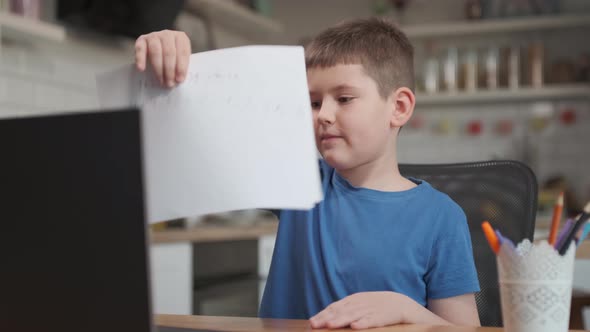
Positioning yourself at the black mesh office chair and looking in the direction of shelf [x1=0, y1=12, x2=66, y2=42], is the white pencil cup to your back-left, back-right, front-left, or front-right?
back-left

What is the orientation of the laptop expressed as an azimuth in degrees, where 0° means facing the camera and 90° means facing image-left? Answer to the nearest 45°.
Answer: approximately 225°

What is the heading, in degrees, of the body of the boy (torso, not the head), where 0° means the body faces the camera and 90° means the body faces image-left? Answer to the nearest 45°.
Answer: approximately 45°

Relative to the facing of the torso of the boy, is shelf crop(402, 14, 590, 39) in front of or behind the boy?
behind

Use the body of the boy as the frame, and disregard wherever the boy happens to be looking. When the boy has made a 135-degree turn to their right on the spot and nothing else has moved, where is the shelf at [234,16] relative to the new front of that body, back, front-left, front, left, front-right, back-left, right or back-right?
front

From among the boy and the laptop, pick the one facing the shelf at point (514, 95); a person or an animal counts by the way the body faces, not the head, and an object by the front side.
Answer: the laptop

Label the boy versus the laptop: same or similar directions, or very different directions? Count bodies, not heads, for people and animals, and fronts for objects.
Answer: very different directions

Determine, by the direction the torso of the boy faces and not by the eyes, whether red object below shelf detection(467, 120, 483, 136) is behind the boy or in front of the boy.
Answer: behind
